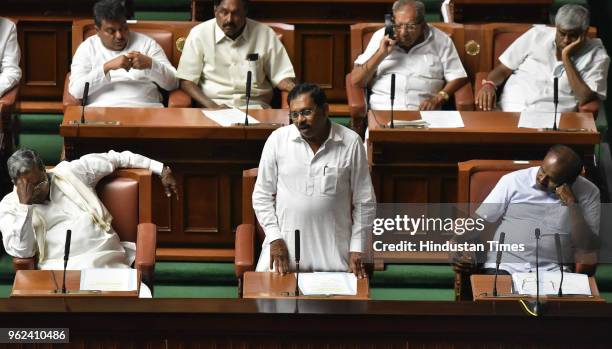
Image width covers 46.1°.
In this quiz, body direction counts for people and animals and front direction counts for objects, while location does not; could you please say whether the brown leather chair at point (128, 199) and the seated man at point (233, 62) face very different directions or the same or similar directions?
same or similar directions

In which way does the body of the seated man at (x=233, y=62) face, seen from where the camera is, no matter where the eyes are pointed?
toward the camera

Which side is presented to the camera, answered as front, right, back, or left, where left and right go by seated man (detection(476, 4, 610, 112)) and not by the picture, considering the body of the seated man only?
front

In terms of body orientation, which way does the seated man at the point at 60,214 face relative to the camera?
toward the camera

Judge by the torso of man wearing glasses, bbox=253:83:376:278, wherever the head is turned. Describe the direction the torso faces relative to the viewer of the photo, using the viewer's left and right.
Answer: facing the viewer

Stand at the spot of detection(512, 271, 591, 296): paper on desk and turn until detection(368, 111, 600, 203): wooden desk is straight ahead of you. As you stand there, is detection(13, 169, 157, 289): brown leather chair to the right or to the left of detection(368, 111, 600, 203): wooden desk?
left

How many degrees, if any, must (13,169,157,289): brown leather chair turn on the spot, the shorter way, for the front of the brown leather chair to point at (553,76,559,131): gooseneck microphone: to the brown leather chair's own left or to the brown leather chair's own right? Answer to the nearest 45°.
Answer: approximately 90° to the brown leather chair's own left

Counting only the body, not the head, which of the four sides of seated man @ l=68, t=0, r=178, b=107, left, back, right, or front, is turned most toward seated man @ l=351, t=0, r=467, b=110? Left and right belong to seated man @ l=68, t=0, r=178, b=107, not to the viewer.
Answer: left

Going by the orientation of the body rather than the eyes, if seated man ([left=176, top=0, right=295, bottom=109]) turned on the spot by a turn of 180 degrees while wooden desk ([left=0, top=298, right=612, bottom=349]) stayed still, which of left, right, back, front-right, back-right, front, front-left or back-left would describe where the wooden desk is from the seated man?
back
